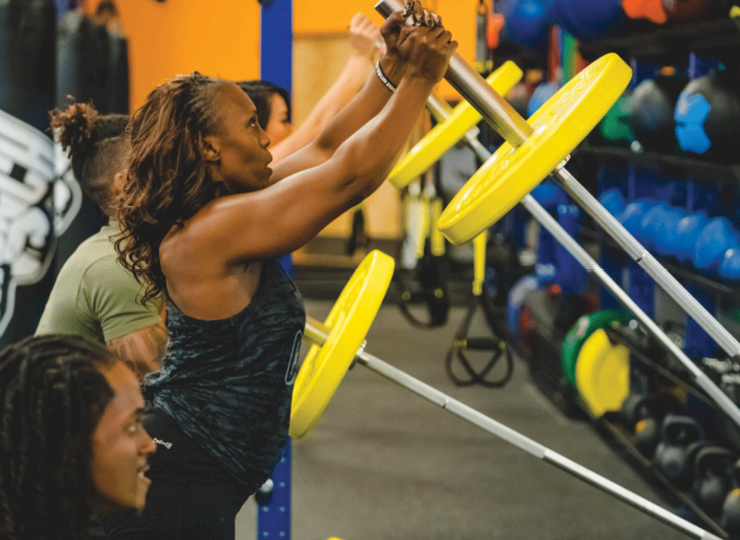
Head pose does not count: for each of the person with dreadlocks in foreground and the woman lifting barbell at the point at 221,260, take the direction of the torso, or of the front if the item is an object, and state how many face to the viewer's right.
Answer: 2

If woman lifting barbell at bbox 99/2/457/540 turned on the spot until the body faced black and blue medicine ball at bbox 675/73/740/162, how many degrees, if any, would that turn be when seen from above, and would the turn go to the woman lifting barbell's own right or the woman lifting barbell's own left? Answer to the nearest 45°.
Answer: approximately 45° to the woman lifting barbell's own left

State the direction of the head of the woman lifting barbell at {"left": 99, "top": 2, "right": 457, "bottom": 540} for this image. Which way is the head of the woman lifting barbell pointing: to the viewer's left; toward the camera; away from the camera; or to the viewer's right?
to the viewer's right

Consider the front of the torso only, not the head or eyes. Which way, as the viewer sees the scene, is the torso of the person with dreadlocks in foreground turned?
to the viewer's right

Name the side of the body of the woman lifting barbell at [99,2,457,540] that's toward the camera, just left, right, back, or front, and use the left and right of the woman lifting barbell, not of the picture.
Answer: right

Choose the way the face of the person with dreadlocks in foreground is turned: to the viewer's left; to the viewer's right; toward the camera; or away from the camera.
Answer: to the viewer's right

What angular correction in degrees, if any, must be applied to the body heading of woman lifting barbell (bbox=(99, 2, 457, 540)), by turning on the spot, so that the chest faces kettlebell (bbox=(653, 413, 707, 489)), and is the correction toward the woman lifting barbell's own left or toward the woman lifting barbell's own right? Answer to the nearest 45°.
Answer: approximately 45° to the woman lifting barbell's own left
